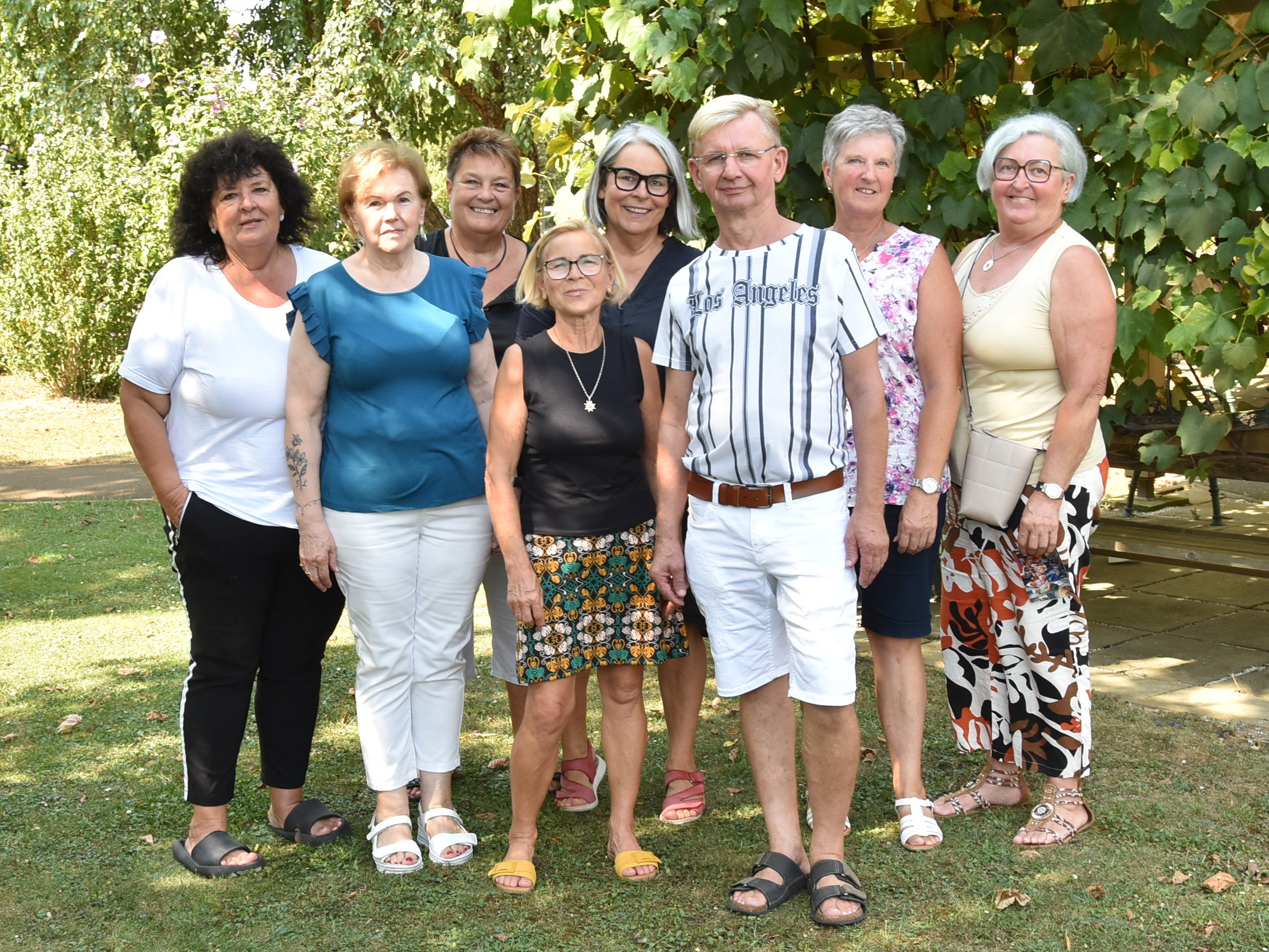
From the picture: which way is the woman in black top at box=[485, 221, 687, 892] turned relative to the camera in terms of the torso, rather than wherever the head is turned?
toward the camera

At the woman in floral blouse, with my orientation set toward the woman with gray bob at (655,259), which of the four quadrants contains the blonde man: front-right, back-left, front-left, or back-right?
front-left

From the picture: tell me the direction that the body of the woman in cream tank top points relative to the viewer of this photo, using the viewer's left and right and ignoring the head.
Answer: facing the viewer and to the left of the viewer

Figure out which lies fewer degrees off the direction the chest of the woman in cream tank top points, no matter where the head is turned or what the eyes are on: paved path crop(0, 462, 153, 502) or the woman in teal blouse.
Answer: the woman in teal blouse

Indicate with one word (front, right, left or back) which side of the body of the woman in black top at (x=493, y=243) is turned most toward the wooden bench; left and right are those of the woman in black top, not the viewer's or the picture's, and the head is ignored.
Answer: left

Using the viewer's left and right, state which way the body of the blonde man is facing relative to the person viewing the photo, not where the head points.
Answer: facing the viewer

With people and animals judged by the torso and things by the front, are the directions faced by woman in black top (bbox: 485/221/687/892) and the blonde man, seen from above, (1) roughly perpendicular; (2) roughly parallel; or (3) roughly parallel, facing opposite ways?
roughly parallel

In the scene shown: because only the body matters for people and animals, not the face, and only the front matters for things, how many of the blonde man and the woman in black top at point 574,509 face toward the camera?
2

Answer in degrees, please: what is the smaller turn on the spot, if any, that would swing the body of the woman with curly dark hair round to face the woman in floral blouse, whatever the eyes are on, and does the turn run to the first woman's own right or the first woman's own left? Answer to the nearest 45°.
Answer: approximately 45° to the first woman's own left

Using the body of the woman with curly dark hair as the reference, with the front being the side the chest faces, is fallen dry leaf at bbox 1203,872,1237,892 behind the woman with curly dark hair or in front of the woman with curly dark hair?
in front

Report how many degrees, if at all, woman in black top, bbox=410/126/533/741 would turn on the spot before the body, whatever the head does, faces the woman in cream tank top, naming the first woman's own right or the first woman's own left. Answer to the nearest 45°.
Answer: approximately 45° to the first woman's own left

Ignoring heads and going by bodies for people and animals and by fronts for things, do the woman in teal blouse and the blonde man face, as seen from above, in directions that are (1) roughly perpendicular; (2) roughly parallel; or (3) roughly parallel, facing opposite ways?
roughly parallel

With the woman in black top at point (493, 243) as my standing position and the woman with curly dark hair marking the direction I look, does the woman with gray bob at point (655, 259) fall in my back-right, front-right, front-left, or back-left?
back-left

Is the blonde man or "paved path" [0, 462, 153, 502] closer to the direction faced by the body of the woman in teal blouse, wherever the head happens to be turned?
the blonde man

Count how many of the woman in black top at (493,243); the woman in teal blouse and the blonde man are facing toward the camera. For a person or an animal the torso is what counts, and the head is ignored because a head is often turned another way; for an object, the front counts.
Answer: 3

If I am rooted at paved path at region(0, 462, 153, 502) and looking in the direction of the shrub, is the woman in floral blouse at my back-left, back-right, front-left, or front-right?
back-right

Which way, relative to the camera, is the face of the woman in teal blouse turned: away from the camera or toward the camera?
toward the camera

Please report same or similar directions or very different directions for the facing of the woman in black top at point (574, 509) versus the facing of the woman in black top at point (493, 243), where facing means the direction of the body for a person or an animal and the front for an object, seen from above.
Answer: same or similar directions

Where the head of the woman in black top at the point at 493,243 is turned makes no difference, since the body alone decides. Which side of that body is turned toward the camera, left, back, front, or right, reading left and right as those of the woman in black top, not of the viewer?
front
